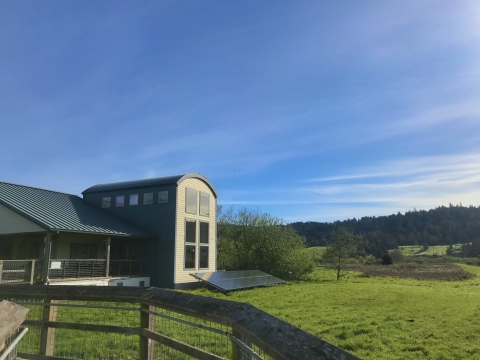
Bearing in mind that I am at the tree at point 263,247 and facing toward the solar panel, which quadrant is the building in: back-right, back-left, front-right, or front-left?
front-right

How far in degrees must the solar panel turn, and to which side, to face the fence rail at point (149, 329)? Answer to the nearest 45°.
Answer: approximately 45° to its right

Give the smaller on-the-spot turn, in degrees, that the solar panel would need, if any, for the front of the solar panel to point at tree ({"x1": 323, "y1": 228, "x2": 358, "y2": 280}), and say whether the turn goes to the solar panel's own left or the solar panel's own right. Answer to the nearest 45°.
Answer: approximately 90° to the solar panel's own left

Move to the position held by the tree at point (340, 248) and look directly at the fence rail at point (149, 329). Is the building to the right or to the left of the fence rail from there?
right

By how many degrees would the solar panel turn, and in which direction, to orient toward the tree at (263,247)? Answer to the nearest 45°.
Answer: approximately 135° to its left

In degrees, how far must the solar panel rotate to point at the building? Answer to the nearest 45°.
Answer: approximately 135° to its right

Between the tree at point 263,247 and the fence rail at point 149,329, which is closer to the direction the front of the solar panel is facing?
the fence rail

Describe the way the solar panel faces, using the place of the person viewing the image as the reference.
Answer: facing the viewer and to the right of the viewer
